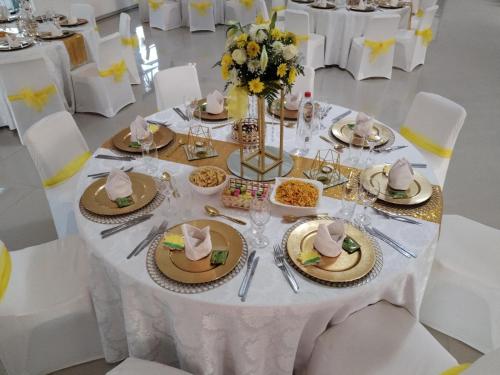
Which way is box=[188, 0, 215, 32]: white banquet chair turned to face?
away from the camera

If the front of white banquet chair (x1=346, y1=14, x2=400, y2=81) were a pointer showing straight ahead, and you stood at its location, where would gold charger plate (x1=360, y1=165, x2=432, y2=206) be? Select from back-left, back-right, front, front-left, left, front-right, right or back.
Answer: back-left

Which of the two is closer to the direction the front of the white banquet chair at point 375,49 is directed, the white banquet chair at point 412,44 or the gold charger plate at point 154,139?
the white banquet chair

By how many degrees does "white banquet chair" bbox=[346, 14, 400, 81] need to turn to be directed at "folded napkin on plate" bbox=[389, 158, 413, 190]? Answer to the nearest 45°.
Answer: approximately 135° to its left

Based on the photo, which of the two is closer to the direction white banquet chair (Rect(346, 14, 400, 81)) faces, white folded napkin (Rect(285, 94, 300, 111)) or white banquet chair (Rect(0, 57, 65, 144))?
the white banquet chair

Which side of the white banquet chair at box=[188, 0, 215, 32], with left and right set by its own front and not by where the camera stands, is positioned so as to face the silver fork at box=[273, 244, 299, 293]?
back

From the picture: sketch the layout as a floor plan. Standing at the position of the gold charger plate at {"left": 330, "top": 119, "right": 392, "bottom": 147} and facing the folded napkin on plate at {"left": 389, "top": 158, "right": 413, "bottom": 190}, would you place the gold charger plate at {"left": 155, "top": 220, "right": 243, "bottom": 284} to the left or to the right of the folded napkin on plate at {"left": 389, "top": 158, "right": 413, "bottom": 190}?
right

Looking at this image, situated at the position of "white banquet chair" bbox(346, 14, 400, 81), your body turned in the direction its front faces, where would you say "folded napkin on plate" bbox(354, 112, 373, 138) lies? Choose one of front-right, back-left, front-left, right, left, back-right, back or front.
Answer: back-left

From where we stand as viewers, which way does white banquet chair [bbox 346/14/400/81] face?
facing away from the viewer and to the left of the viewer

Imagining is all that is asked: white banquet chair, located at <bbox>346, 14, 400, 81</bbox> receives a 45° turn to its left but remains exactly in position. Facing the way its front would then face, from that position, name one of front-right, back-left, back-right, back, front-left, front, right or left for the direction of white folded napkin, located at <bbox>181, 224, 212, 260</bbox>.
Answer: left

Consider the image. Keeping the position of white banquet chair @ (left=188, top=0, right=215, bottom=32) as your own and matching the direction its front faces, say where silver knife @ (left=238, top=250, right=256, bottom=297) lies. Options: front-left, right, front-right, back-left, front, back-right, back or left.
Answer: back

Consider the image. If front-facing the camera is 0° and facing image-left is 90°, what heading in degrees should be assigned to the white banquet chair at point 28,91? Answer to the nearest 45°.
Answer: approximately 135°

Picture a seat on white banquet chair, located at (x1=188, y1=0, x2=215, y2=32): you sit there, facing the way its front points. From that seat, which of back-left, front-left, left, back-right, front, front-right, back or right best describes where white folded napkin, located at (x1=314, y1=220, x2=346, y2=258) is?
back
